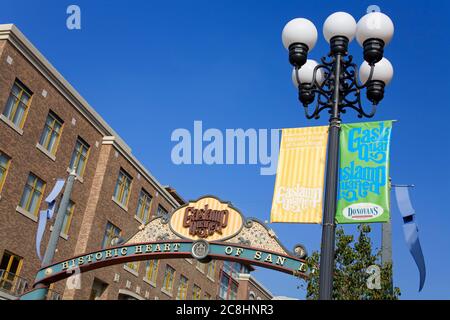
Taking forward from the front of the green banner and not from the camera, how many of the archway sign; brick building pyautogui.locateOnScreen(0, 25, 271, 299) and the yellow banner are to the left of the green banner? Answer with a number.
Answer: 0

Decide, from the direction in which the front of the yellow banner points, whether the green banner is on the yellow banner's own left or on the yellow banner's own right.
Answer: on the yellow banner's own left

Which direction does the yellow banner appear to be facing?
toward the camera

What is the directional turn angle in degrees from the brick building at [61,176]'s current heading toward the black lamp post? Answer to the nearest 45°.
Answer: approximately 45° to its right

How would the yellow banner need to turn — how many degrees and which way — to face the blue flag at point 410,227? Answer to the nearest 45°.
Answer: approximately 135° to its left

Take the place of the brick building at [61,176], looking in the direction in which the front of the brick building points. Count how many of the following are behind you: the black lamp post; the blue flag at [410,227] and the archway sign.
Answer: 0

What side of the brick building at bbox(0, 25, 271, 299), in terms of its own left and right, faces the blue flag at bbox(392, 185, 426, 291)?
front

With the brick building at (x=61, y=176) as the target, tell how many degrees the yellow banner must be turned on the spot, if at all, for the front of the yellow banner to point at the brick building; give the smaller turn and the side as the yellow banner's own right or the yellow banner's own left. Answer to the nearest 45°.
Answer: approximately 135° to the yellow banner's own right

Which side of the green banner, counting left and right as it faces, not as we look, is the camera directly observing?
front

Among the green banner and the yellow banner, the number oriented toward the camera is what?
2

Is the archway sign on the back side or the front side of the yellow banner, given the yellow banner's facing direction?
on the back side
